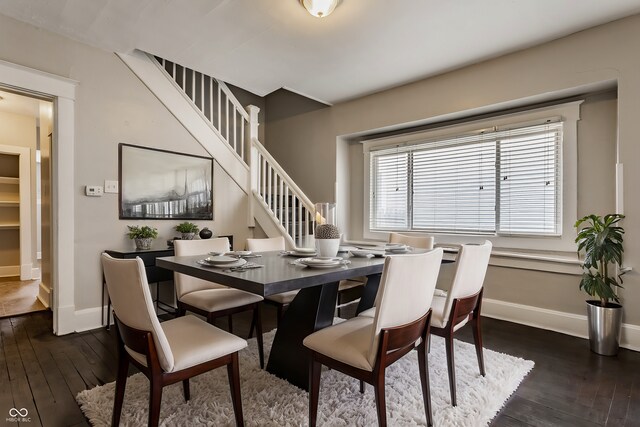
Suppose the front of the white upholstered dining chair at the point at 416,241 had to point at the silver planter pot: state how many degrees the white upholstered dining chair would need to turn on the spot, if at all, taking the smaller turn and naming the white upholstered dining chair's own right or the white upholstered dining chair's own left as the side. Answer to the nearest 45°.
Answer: approximately 135° to the white upholstered dining chair's own left

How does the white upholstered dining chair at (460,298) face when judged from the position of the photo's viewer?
facing away from the viewer and to the left of the viewer

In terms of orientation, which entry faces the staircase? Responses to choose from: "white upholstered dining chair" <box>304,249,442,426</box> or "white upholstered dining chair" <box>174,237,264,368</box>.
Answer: "white upholstered dining chair" <box>304,249,442,426</box>

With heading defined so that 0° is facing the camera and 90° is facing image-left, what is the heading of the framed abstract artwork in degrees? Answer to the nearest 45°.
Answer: approximately 315°

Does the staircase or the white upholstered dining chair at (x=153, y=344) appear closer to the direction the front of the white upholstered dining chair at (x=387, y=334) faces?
the staircase

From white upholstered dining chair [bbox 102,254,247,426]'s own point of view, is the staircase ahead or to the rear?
ahead

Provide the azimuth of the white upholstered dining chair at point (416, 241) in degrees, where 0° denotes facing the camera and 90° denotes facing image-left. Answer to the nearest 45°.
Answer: approximately 45°

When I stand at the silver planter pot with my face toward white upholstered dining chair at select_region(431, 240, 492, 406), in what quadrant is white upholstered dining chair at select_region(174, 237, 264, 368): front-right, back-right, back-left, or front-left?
front-right

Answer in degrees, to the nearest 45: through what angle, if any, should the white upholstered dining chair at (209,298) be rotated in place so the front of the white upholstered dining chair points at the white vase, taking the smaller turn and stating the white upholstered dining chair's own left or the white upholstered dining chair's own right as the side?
0° — it already faces it

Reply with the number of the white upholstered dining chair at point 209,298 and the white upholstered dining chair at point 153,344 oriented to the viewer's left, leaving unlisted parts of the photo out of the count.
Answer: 0

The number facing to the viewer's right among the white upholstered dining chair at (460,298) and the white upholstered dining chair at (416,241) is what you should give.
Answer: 0
